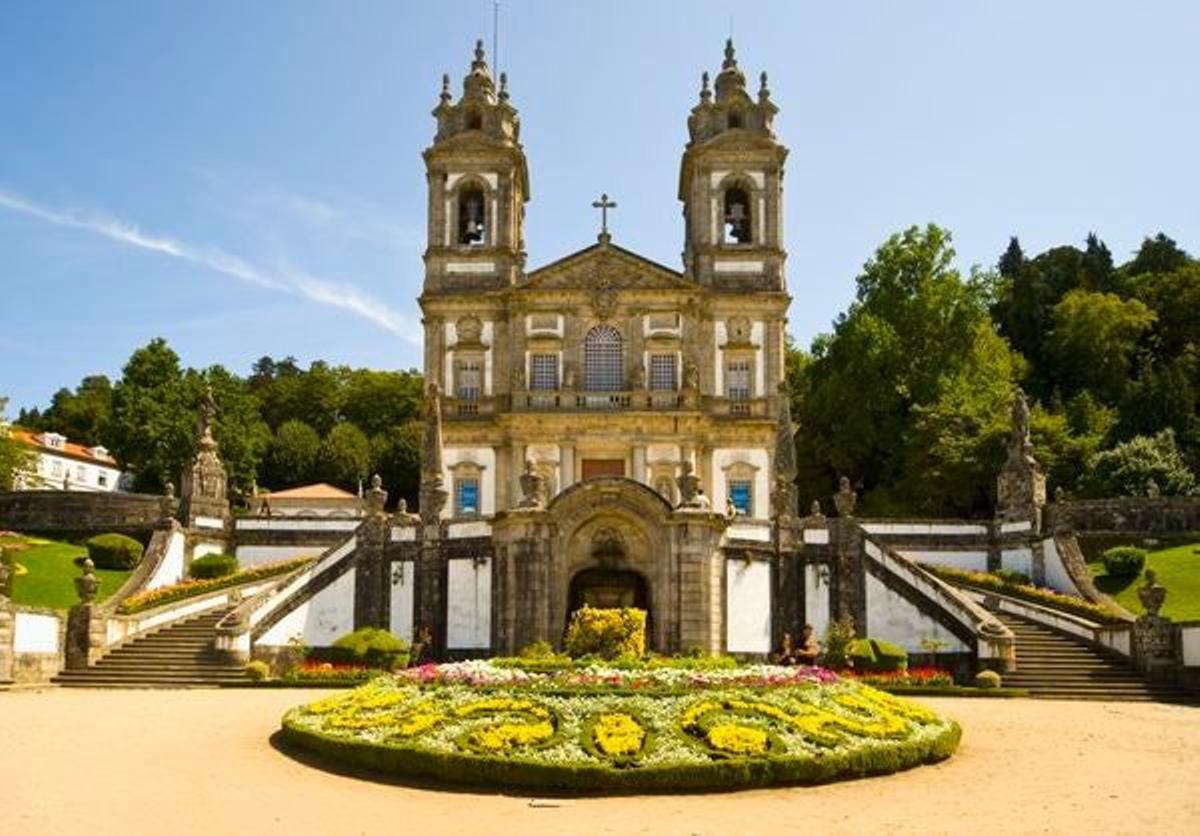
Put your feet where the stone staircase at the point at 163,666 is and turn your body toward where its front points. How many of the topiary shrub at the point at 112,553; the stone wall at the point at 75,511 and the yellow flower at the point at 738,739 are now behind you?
2

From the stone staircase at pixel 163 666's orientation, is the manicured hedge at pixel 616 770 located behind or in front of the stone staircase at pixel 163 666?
in front

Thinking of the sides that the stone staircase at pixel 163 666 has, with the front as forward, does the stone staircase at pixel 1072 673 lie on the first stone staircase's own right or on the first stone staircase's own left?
on the first stone staircase's own left

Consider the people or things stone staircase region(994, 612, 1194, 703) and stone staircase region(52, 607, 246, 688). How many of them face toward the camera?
2

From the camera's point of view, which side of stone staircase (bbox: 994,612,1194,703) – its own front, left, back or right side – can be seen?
front

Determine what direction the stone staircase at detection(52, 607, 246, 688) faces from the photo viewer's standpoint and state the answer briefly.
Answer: facing the viewer

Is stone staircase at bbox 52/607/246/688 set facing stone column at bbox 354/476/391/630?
no

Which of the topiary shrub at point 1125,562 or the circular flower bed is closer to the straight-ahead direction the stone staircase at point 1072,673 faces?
the circular flower bed

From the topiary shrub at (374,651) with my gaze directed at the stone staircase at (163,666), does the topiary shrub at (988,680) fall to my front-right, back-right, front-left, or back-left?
back-left

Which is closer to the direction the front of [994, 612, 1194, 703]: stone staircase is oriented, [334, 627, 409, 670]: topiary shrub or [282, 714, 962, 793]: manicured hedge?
the manicured hedge

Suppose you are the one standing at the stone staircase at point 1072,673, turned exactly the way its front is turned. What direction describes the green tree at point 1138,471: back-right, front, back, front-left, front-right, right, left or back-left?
back

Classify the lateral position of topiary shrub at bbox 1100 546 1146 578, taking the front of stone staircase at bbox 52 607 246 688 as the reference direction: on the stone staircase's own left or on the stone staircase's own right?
on the stone staircase's own left

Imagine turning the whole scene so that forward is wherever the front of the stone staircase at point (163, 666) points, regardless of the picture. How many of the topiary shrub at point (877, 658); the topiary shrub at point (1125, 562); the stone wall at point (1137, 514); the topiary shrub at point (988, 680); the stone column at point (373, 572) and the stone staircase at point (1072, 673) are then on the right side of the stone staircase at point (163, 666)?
0

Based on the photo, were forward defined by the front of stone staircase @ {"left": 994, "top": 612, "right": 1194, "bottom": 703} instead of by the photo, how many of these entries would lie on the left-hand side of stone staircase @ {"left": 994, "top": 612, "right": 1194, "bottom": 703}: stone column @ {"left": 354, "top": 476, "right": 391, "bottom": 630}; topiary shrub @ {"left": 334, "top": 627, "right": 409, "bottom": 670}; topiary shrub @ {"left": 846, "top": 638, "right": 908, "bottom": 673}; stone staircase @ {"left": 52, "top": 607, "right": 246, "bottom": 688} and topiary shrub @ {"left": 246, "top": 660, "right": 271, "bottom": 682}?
0

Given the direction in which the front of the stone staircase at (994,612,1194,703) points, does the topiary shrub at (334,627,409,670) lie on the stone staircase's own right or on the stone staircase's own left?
on the stone staircase's own right
